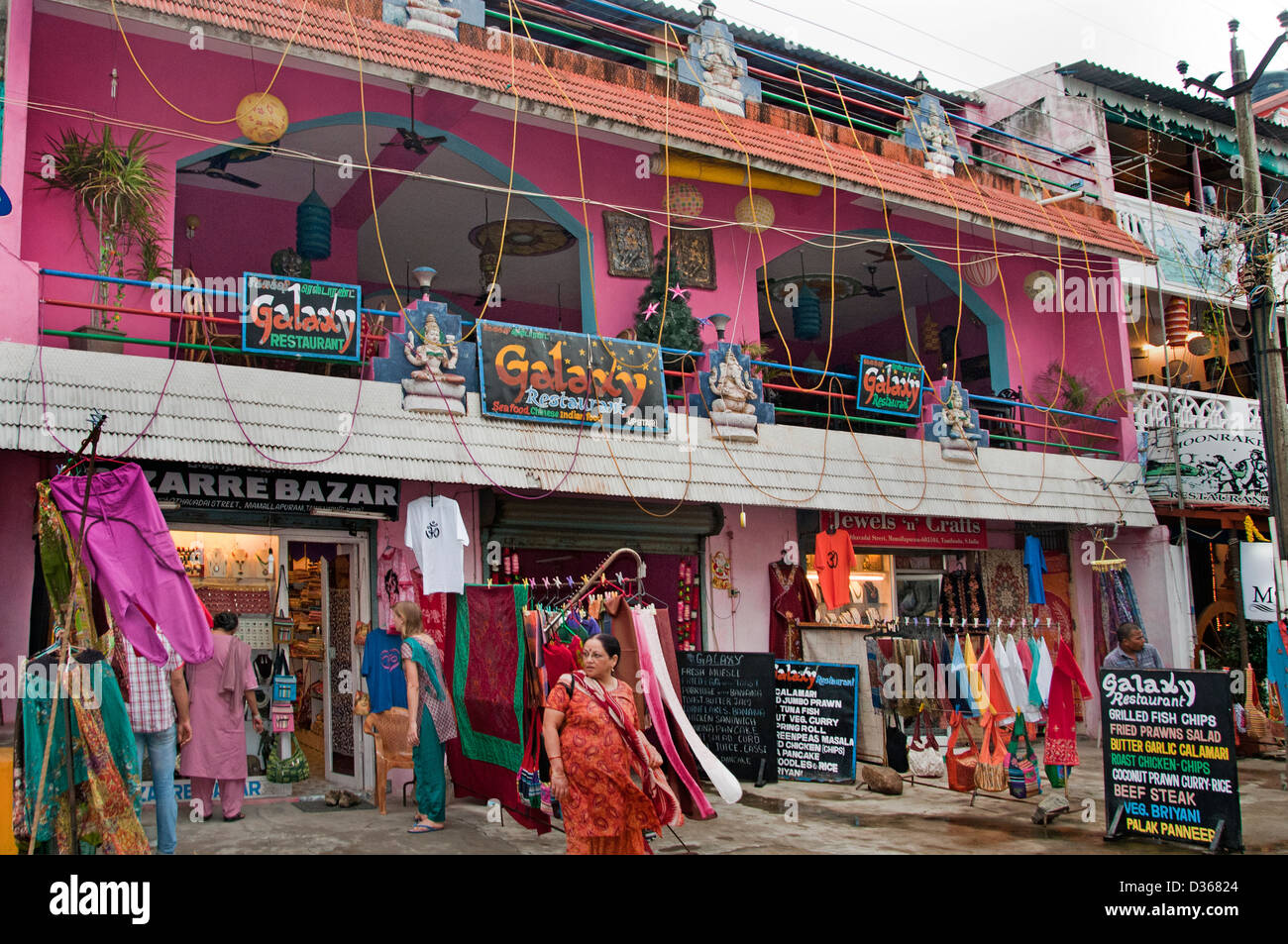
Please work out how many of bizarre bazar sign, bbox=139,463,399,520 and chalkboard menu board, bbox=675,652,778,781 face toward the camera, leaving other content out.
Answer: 2

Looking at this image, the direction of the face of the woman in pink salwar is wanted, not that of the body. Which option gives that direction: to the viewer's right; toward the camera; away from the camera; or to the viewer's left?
away from the camera

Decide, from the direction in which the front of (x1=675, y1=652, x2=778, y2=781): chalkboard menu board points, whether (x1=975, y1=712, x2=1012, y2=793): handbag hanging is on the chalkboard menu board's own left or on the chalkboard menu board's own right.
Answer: on the chalkboard menu board's own left

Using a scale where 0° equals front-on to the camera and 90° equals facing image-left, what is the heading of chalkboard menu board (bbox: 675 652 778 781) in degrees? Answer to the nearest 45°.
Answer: approximately 0°

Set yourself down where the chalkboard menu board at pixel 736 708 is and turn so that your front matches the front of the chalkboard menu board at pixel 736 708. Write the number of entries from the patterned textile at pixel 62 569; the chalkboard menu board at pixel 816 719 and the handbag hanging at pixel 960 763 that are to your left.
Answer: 2

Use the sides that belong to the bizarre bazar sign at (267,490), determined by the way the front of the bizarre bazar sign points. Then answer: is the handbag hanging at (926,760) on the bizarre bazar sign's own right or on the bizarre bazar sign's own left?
on the bizarre bazar sign's own left

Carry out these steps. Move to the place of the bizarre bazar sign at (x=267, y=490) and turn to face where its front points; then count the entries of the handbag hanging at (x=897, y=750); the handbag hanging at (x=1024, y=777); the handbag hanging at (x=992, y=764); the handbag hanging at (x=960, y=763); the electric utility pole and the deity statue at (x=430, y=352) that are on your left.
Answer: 6

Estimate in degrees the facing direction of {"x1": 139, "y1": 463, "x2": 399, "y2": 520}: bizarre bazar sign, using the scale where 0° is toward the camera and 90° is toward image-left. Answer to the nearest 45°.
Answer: approximately 0°

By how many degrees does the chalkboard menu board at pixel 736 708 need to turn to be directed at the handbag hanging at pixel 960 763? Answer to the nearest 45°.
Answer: approximately 90° to its left
